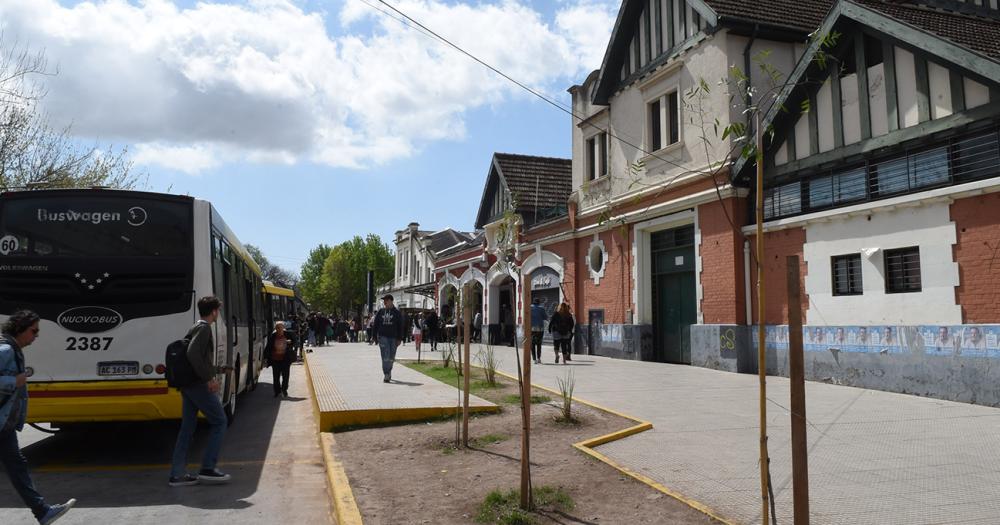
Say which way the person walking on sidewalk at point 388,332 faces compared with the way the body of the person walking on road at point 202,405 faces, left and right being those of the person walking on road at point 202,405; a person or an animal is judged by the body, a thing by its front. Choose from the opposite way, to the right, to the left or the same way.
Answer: to the right

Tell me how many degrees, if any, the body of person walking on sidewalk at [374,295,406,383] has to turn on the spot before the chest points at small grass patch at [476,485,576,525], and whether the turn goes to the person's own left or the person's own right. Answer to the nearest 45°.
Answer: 0° — they already face it

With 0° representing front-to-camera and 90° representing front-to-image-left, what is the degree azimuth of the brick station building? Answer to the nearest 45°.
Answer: approximately 45°

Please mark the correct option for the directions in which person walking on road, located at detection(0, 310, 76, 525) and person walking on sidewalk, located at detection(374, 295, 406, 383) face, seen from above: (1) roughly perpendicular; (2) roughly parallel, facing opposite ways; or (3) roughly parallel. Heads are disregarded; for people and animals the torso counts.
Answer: roughly perpendicular

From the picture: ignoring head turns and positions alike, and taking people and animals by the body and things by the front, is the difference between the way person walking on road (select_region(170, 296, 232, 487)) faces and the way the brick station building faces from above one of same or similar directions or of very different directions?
very different directions

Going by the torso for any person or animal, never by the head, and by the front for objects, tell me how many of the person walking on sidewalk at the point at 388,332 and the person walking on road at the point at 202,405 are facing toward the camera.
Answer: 1

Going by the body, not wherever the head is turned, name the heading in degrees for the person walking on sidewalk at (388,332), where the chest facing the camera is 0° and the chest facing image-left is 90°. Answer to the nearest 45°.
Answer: approximately 0°

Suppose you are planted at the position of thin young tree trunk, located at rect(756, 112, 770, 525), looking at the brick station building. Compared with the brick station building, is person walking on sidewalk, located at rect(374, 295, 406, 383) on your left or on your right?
left

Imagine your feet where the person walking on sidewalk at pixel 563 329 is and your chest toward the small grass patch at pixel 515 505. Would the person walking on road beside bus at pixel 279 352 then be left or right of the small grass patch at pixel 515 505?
right

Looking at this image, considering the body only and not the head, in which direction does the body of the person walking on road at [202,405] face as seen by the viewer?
to the viewer's right

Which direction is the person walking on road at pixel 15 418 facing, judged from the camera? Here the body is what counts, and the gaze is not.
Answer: to the viewer's right
